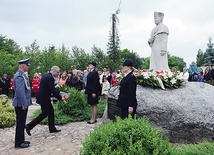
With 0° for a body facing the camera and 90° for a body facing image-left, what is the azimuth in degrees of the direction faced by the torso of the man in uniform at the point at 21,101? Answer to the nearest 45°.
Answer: approximately 270°

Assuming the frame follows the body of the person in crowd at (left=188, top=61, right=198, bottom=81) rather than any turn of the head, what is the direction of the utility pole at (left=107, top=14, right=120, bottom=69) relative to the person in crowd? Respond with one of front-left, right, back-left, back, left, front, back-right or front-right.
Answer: back-right

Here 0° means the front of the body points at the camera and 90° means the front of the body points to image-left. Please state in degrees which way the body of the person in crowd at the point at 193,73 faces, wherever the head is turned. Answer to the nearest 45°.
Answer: approximately 0°

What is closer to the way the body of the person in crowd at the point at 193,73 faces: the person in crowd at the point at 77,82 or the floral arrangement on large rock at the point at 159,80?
the floral arrangement on large rock

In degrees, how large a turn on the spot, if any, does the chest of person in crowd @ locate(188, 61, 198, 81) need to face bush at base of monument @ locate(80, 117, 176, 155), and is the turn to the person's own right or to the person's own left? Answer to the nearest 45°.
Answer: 0° — they already face it

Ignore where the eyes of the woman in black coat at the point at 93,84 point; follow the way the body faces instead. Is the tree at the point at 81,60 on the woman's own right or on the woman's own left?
on the woman's own right

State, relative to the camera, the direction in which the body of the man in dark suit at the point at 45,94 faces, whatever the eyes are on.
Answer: to the viewer's right

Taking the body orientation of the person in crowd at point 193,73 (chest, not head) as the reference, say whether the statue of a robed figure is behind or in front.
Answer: in front

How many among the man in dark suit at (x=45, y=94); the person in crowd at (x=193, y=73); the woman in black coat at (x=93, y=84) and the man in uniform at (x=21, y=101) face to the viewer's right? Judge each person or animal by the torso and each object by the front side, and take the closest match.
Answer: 2
